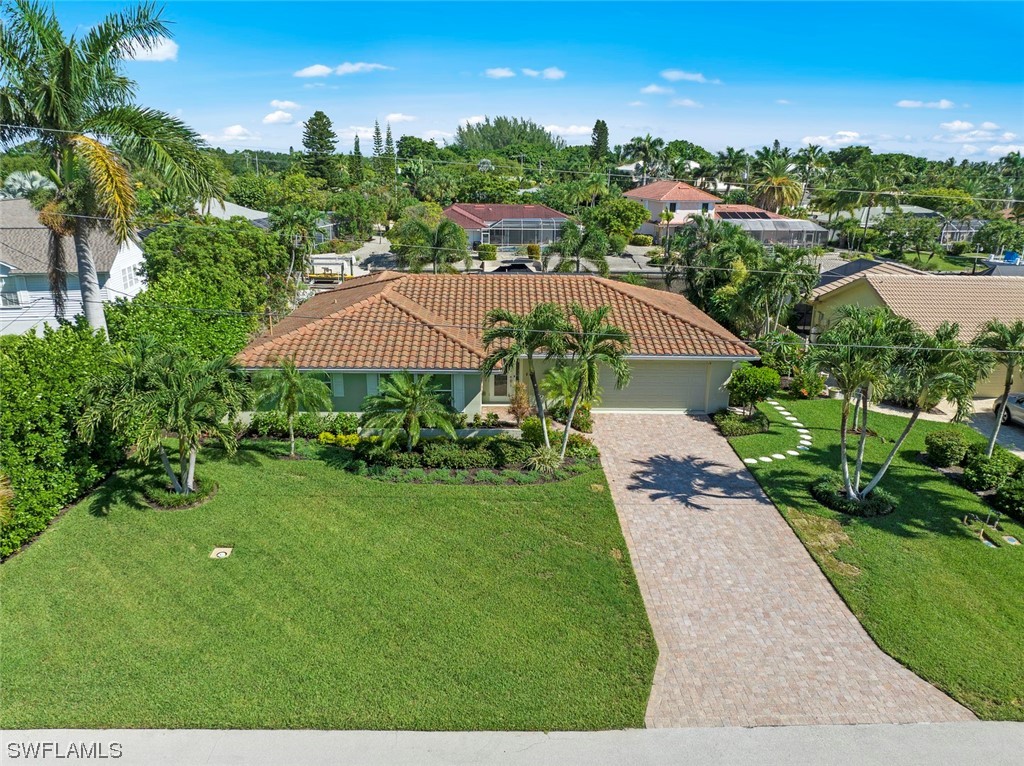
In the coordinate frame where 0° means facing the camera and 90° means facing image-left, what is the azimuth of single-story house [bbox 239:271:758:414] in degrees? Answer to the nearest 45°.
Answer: approximately 0°

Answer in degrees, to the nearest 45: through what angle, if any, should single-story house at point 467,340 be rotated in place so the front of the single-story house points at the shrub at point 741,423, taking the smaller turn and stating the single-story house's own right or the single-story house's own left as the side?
approximately 90° to the single-story house's own left

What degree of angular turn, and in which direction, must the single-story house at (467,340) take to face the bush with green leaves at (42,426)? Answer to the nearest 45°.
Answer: approximately 45° to its right

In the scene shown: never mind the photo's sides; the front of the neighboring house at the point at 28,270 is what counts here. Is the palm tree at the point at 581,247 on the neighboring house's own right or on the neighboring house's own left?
on the neighboring house's own left

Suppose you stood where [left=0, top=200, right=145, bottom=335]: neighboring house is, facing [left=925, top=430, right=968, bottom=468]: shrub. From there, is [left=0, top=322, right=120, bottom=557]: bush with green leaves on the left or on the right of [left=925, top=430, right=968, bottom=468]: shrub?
right

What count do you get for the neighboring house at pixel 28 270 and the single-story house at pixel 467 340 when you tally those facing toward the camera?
2

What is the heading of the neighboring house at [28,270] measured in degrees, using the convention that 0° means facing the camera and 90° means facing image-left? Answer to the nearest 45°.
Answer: approximately 0°

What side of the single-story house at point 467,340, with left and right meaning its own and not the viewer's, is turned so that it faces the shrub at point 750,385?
left
